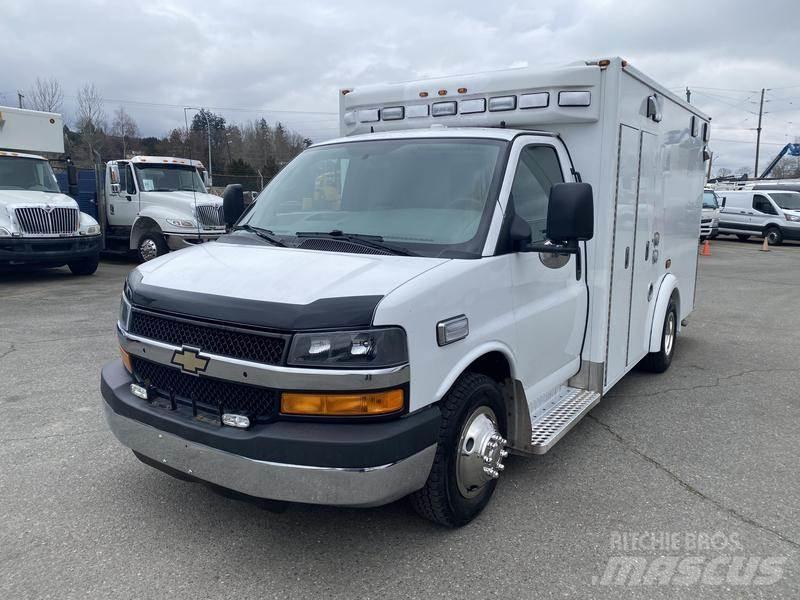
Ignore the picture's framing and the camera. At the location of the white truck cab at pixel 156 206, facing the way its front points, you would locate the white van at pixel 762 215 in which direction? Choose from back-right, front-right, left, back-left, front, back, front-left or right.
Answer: front-left

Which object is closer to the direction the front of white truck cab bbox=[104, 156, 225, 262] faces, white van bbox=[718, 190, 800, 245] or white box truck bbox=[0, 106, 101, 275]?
the white van

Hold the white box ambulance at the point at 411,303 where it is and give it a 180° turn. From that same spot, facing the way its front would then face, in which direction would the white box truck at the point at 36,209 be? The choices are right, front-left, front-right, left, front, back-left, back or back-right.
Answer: left

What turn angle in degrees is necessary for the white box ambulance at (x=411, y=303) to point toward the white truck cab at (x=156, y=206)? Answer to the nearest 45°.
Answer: approximately 90° to its right

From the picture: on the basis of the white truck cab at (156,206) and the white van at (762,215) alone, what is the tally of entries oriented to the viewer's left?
0

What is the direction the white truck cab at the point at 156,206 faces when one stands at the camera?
facing the viewer and to the right of the viewer

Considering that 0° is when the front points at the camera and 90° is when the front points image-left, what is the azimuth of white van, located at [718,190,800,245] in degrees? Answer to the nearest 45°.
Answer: approximately 315°

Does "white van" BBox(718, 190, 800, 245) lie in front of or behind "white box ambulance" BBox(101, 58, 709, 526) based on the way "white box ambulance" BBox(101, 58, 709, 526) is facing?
behind

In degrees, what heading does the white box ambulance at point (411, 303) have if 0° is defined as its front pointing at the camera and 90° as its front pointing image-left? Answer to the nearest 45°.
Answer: approximately 45°

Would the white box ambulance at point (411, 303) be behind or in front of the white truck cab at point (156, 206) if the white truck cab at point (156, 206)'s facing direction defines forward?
in front

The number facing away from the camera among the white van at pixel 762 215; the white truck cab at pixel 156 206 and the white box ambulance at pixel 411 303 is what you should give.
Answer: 0
